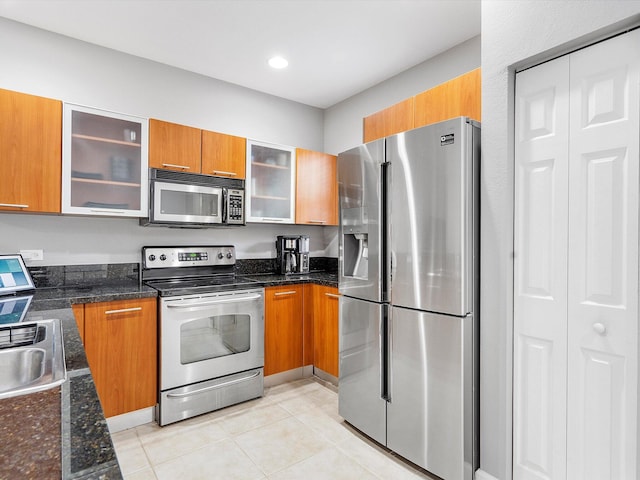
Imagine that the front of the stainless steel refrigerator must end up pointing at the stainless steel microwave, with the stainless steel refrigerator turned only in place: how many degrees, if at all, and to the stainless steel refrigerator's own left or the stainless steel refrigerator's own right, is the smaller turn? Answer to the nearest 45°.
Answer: approximately 45° to the stainless steel refrigerator's own right

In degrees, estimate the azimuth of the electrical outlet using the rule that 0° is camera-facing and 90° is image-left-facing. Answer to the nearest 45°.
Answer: approximately 0°

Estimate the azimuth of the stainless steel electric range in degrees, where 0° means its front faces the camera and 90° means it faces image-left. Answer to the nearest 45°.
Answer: approximately 315°
